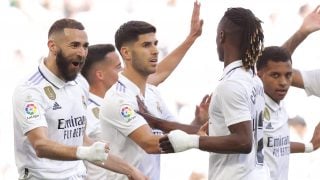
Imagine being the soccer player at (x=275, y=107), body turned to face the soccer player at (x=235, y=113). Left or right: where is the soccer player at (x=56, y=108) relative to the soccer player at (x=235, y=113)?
right

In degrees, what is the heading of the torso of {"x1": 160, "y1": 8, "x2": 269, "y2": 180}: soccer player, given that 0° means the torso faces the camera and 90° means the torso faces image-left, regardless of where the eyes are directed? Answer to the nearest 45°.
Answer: approximately 135°
